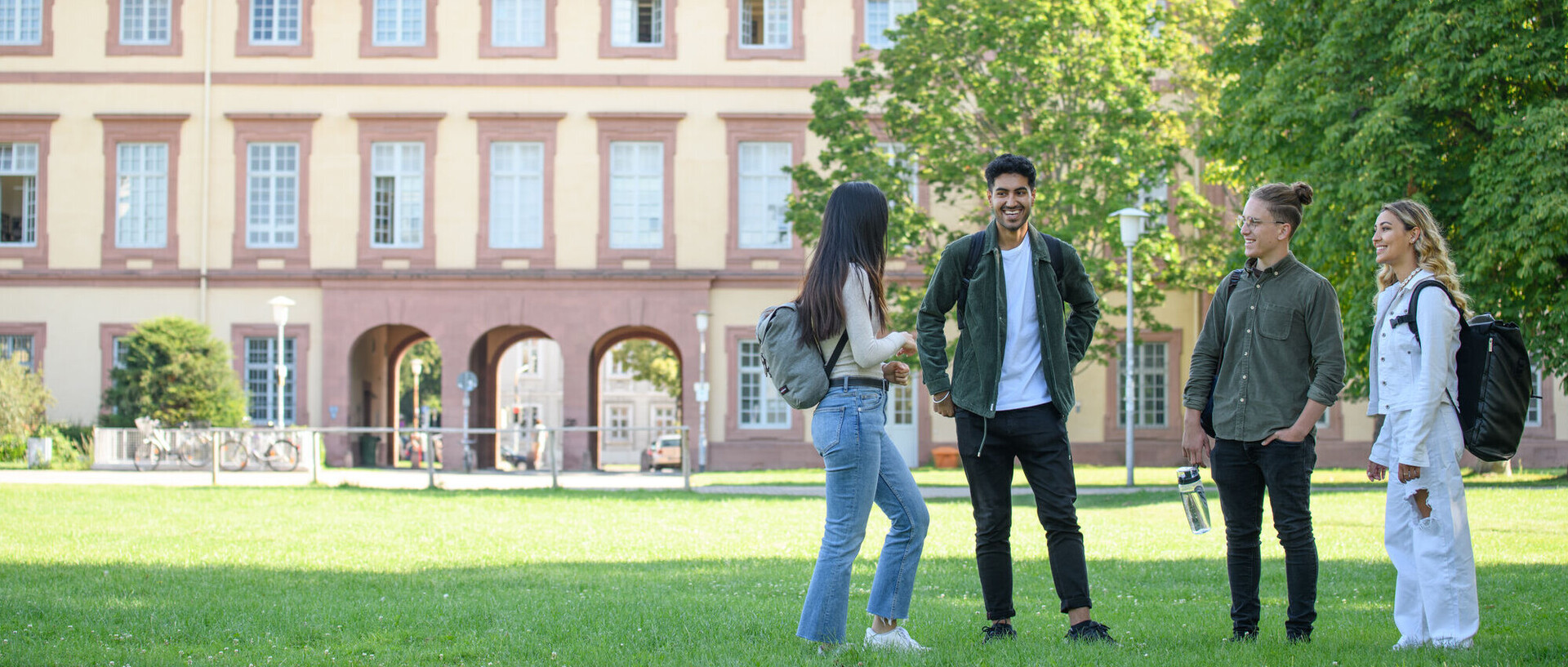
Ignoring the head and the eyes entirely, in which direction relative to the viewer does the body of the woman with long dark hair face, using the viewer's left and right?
facing to the right of the viewer

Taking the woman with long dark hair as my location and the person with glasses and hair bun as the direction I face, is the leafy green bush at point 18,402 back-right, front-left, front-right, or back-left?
back-left

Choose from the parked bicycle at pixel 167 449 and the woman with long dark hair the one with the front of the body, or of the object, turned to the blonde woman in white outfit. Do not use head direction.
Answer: the woman with long dark hair

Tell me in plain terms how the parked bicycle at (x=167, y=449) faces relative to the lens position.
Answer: facing to the left of the viewer

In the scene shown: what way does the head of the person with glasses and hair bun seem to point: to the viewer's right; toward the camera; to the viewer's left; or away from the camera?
to the viewer's left

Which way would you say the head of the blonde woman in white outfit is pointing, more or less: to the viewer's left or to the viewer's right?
to the viewer's left

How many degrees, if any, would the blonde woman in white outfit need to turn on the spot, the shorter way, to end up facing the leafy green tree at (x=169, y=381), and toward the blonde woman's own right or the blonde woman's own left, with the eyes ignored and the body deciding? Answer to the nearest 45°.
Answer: approximately 90° to the blonde woman's own right

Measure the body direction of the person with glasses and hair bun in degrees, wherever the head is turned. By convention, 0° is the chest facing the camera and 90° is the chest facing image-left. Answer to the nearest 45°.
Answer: approximately 45°

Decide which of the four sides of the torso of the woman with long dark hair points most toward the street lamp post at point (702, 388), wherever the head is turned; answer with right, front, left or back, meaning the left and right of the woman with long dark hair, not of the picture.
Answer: left

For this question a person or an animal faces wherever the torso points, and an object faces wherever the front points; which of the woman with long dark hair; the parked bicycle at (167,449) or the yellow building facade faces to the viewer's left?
the parked bicycle
